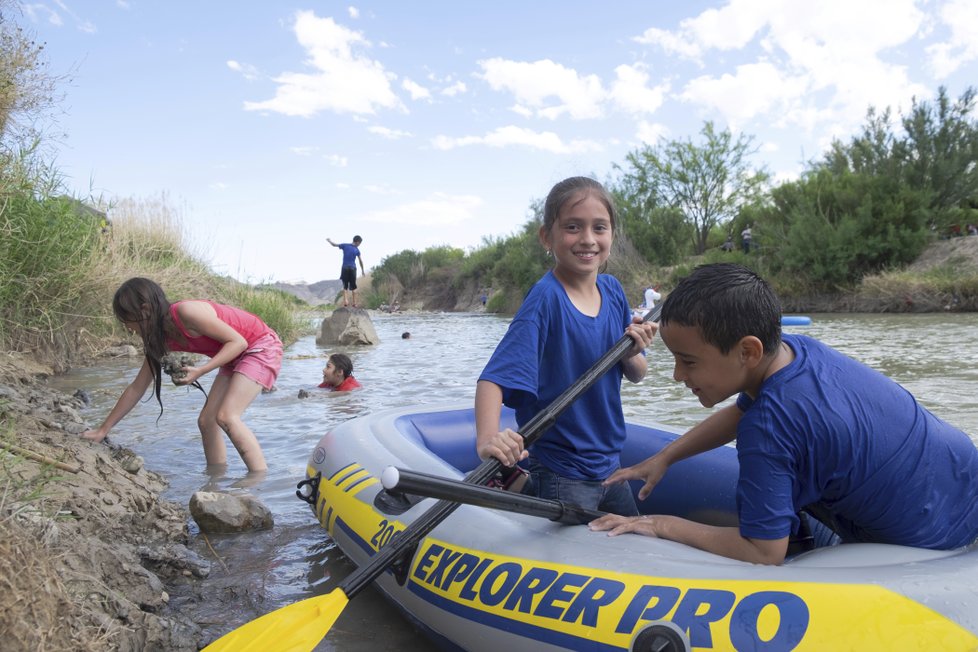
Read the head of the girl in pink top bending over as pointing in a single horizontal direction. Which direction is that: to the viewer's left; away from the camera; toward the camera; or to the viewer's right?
to the viewer's left

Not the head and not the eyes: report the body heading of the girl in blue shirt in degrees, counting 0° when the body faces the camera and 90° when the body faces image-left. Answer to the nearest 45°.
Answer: approximately 315°

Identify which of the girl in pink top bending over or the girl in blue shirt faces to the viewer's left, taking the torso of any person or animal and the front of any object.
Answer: the girl in pink top bending over

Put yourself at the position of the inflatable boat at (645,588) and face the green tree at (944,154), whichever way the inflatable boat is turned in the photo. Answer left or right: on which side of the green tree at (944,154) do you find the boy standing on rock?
left

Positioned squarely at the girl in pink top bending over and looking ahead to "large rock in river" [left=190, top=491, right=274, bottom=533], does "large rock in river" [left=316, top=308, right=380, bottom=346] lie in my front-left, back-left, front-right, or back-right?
back-left

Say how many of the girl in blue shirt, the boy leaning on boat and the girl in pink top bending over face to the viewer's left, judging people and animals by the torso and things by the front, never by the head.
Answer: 2

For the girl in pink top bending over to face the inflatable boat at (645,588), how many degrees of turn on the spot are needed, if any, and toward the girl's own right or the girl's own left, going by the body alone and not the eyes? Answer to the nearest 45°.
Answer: approximately 90° to the girl's own left

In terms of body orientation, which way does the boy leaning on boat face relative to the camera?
to the viewer's left

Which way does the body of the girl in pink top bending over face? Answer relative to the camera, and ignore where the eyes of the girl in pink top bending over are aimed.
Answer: to the viewer's left
